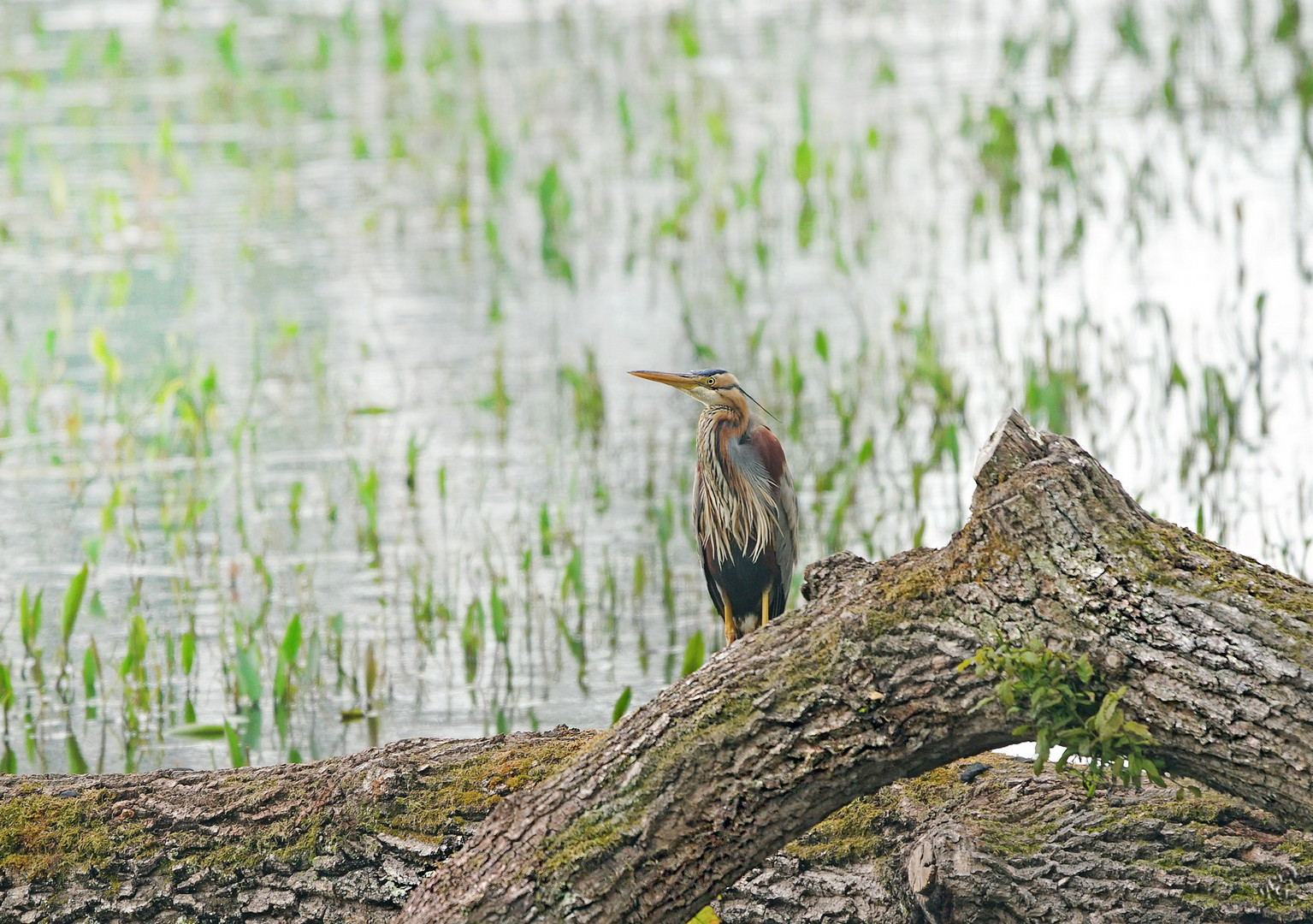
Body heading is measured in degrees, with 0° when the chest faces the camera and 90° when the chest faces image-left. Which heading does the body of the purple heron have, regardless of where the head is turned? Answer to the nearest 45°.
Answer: approximately 45°

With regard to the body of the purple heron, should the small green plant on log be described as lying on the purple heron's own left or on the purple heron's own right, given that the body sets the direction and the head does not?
on the purple heron's own left
